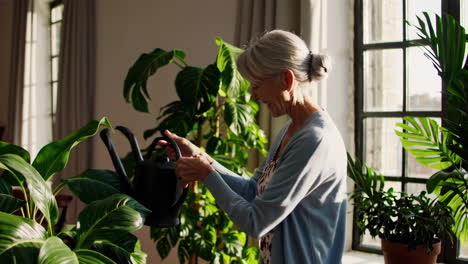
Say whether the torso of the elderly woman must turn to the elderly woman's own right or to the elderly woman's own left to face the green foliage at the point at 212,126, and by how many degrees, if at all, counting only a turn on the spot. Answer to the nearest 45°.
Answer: approximately 90° to the elderly woman's own right

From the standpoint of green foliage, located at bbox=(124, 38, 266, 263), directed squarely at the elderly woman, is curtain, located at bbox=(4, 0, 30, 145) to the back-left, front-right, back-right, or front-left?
back-right

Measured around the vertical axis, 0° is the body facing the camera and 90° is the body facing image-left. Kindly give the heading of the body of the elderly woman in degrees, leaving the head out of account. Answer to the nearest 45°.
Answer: approximately 90°

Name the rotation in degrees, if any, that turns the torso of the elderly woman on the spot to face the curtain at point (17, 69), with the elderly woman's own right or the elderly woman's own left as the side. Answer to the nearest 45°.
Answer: approximately 45° to the elderly woman's own right

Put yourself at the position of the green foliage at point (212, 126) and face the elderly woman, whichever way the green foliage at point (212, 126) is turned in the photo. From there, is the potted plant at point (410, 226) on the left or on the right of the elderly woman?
left
